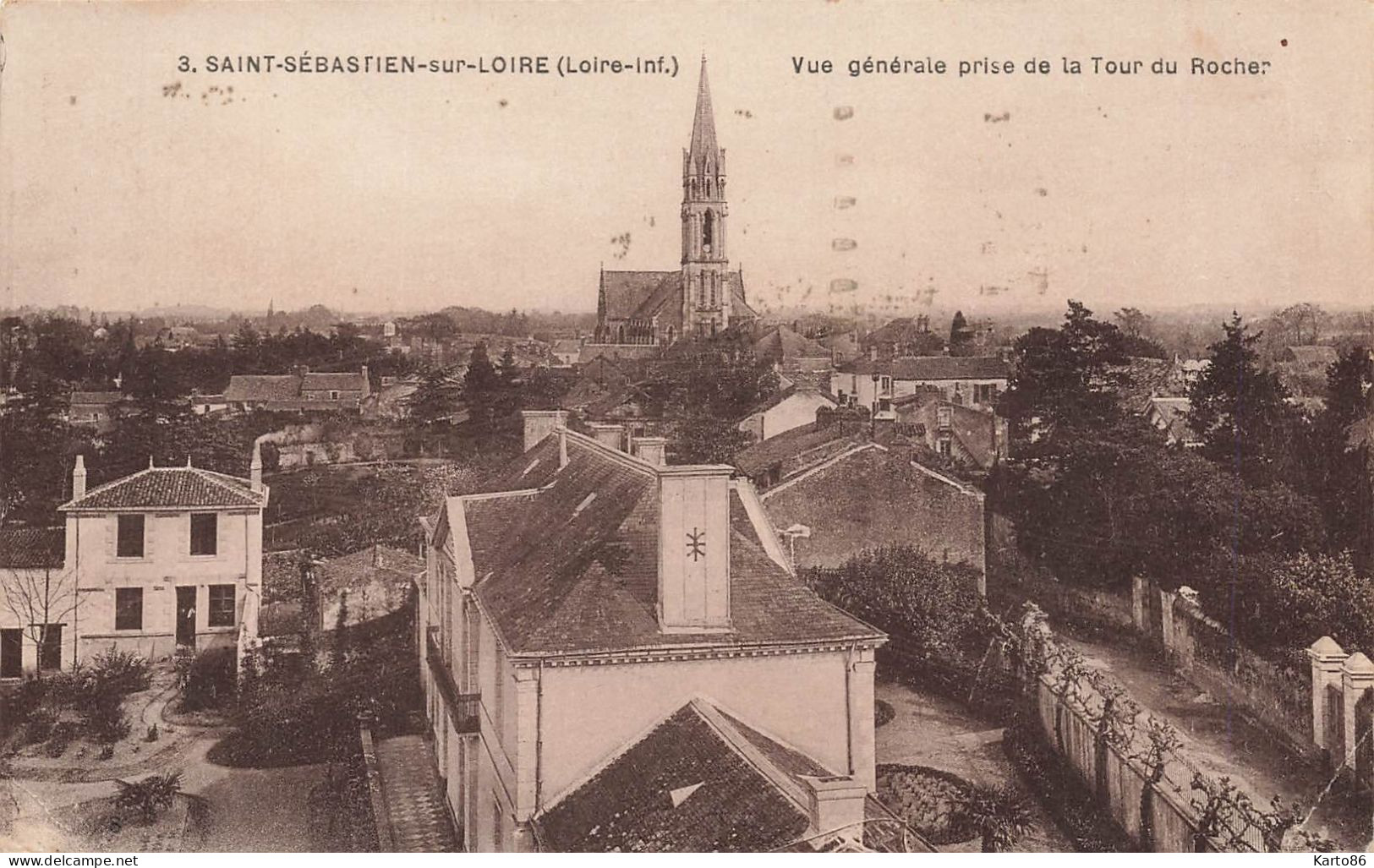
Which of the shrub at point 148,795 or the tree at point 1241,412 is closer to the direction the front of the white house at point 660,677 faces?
the shrub

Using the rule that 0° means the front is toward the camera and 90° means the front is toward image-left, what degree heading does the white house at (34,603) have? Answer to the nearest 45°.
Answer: approximately 0°

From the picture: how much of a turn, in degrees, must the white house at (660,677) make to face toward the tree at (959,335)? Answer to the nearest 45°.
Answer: approximately 135° to its right
